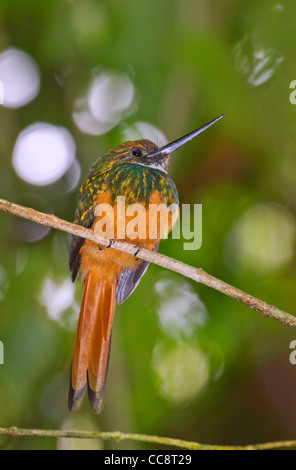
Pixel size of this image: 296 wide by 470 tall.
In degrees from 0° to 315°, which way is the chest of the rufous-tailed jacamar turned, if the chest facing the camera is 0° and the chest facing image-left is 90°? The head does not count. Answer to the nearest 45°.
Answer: approximately 315°
